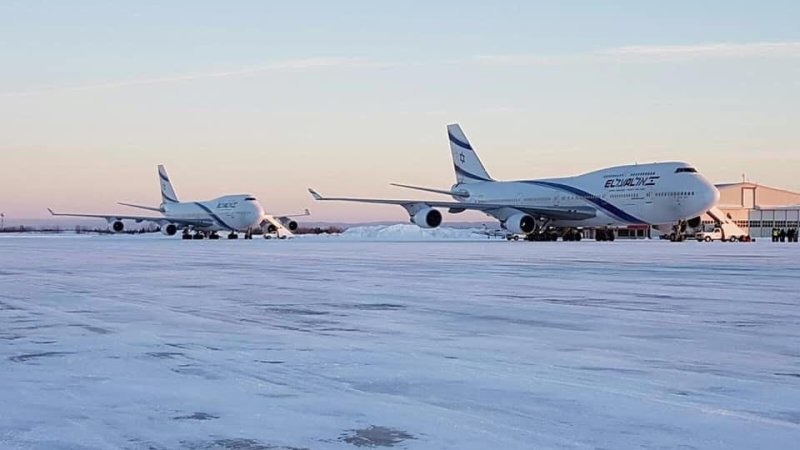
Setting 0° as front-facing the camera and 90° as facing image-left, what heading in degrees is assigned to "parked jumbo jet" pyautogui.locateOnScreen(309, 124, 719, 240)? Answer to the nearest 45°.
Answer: approximately 315°
